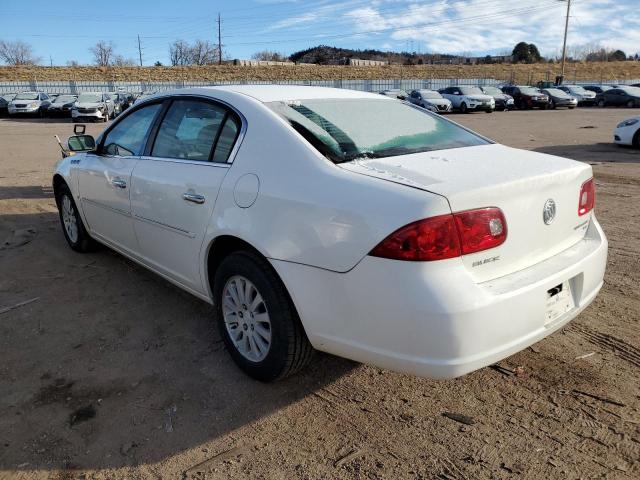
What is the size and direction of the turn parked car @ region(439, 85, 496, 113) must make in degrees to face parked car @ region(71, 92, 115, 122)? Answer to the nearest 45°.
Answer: approximately 90° to its right

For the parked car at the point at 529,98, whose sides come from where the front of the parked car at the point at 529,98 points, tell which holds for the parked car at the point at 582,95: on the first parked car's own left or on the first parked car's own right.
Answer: on the first parked car's own left

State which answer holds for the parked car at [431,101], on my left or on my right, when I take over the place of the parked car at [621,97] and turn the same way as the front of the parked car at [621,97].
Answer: on my right

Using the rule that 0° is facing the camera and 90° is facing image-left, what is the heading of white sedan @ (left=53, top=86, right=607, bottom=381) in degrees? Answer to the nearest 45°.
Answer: approximately 135°

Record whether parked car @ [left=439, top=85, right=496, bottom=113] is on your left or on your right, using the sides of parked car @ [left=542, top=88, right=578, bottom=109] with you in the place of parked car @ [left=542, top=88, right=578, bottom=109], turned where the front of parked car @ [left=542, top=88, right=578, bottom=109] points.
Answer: on your right

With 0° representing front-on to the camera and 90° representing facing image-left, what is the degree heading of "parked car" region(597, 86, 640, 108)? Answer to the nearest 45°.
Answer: approximately 315°

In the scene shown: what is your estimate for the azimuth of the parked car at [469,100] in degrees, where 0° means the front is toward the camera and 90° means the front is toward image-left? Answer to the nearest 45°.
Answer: approximately 315°

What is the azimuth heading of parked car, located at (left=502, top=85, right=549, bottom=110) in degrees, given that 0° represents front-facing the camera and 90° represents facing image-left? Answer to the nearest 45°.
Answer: approximately 315°
